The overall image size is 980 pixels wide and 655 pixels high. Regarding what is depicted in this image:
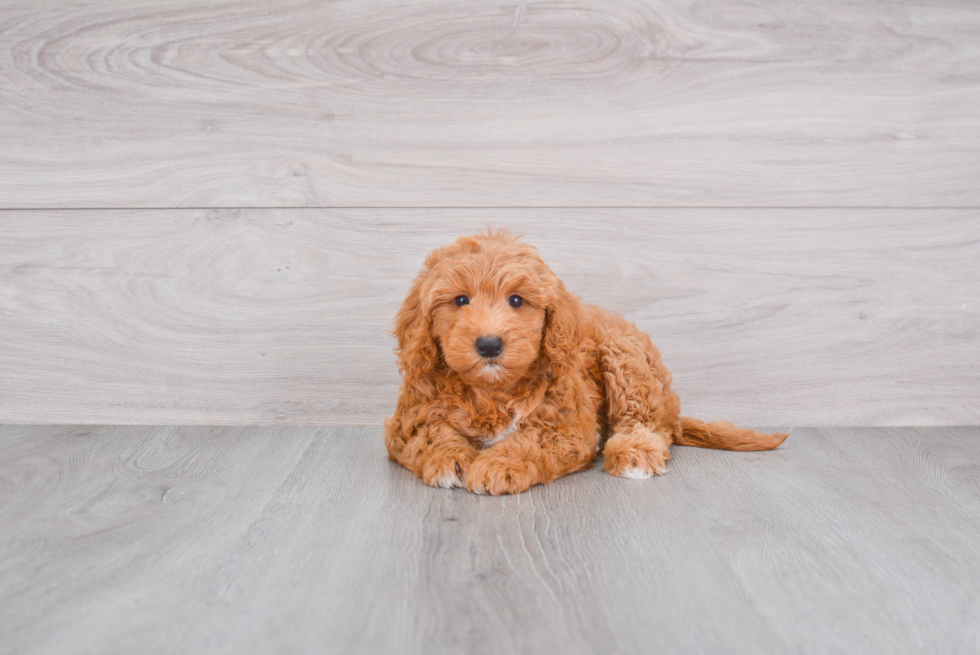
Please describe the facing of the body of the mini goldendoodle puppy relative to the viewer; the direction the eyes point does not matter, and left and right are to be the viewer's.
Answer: facing the viewer and to the left of the viewer
